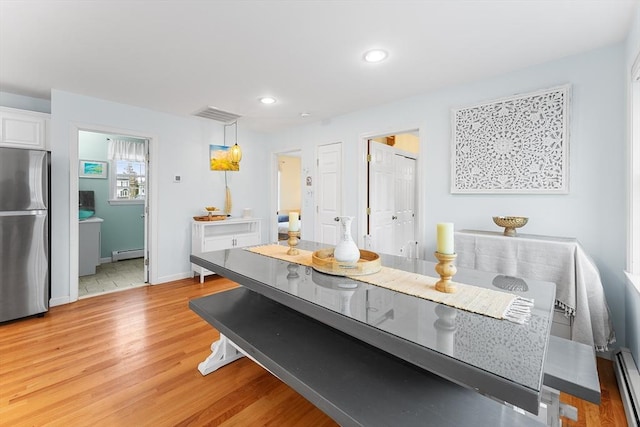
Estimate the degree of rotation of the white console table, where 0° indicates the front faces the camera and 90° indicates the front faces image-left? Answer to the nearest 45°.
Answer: approximately 315°

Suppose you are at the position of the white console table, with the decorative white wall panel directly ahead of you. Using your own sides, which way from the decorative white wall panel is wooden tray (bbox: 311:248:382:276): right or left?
right

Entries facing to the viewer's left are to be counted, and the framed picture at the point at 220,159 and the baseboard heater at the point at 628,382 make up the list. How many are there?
1

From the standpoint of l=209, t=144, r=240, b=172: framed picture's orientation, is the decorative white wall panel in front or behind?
in front

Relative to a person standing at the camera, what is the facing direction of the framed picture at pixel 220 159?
facing the viewer and to the right of the viewer

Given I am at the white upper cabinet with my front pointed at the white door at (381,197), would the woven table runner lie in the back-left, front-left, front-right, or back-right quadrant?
front-right

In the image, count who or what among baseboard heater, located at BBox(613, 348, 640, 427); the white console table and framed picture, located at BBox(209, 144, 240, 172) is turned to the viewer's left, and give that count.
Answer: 1

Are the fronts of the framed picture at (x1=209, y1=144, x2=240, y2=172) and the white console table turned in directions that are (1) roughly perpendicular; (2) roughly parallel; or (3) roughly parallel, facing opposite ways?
roughly parallel

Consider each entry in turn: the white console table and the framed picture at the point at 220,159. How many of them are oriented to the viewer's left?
0

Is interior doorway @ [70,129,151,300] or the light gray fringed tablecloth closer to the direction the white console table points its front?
the light gray fringed tablecloth

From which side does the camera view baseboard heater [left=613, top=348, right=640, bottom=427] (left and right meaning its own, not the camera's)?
left

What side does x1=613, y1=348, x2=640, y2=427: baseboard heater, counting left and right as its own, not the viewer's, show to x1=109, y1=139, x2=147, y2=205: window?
front
